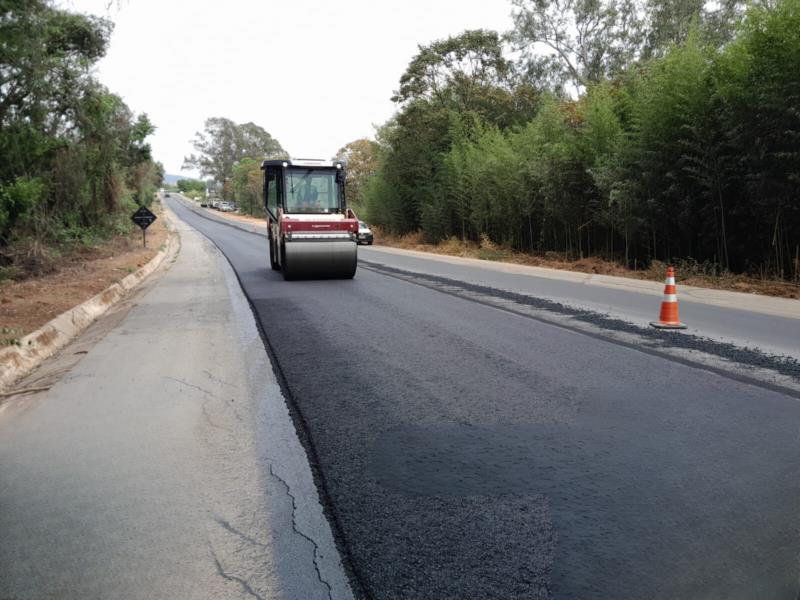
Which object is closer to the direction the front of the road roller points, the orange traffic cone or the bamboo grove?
the orange traffic cone

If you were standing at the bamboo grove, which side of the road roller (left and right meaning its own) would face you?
left

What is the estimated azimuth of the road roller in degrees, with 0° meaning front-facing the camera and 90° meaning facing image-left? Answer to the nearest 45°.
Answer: approximately 0°

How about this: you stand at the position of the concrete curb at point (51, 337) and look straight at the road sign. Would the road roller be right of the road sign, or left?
right

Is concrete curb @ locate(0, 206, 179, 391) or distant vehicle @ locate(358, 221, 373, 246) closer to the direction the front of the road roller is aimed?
the concrete curb

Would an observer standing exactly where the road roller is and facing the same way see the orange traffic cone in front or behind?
in front

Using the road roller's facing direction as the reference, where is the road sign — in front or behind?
behind

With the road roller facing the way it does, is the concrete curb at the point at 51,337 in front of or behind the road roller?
in front

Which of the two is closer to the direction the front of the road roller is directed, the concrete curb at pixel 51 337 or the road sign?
the concrete curb

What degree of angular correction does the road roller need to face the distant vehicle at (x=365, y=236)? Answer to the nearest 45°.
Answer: approximately 180°

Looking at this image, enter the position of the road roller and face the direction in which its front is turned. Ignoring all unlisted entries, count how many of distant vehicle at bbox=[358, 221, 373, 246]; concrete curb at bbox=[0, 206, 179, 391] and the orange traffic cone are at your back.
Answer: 1
